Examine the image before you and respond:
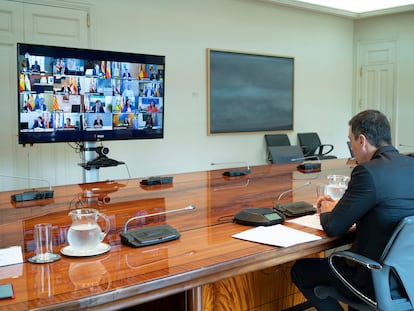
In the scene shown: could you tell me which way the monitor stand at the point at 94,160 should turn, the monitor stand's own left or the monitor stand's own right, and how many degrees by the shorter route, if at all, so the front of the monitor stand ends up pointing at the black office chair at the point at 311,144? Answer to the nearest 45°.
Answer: approximately 90° to the monitor stand's own left

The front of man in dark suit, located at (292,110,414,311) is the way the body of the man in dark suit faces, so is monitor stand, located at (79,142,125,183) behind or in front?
in front

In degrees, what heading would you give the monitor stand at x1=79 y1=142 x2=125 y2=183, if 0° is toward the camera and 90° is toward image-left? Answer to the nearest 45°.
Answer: approximately 315°

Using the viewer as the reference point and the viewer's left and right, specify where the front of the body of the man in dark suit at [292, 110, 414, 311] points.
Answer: facing away from the viewer and to the left of the viewer

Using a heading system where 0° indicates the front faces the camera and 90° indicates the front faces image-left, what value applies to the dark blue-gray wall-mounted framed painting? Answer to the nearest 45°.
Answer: approximately 315°

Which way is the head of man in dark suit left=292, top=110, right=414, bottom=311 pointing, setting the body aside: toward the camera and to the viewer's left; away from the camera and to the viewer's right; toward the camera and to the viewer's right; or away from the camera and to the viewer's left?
away from the camera and to the viewer's left

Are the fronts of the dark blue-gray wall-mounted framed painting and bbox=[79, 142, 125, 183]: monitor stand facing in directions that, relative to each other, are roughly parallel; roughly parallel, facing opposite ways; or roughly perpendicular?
roughly parallel

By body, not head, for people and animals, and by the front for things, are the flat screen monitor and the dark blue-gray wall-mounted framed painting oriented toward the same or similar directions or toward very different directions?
same or similar directions

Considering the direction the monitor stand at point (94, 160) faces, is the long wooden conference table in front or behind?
in front

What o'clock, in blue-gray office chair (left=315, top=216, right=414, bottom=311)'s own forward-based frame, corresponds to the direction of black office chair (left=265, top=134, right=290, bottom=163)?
black office chair (left=265, top=134, right=290, bottom=163) is roughly at 1 o'clock from blue-gray office chair (left=315, top=216, right=414, bottom=311).

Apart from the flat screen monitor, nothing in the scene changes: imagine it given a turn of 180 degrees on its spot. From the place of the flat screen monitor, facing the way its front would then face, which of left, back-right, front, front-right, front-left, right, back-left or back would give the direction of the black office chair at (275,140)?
right

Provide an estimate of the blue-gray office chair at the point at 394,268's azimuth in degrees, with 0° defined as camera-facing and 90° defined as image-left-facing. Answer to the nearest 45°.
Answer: approximately 135°

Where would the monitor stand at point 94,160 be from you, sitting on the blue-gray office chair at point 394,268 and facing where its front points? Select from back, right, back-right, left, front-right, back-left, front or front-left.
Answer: front
